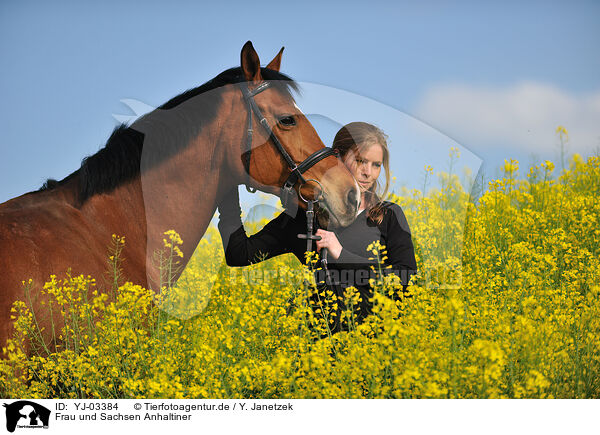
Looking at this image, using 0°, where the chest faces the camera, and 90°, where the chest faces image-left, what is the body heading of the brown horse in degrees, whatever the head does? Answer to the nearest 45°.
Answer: approximately 270°

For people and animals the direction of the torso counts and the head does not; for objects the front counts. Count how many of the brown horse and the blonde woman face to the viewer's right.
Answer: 1

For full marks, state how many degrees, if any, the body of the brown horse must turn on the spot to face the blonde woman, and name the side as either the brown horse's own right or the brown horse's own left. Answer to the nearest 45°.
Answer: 0° — it already faces them

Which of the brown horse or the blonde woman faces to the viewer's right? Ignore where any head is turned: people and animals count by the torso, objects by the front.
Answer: the brown horse

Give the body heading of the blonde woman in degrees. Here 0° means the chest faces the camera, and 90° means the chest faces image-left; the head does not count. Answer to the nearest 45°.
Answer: approximately 45°
